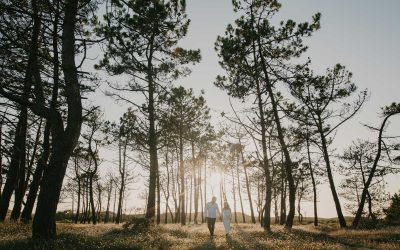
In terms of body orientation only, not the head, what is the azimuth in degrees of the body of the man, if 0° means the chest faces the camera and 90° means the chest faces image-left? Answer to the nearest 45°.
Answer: approximately 0°

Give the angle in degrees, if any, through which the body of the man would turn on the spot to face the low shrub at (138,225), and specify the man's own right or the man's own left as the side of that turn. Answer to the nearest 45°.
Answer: approximately 90° to the man's own right

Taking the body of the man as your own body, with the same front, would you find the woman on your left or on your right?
on your left
